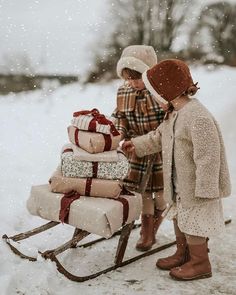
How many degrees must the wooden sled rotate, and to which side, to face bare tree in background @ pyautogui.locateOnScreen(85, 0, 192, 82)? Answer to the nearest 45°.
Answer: approximately 135° to its right

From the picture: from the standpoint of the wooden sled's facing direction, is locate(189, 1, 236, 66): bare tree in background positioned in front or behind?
behind

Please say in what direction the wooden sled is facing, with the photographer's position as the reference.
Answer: facing the viewer and to the left of the viewer
